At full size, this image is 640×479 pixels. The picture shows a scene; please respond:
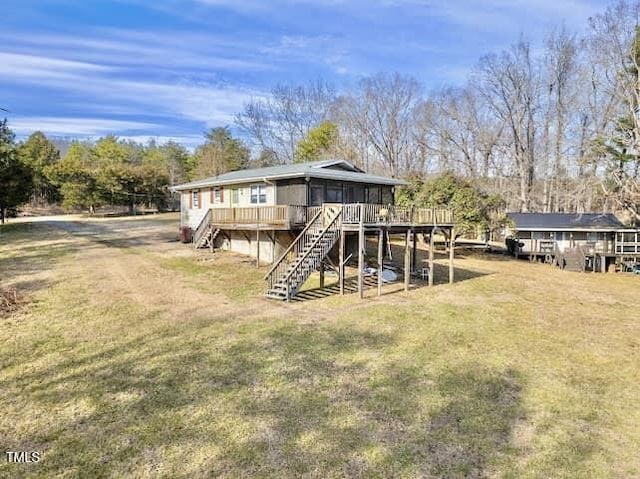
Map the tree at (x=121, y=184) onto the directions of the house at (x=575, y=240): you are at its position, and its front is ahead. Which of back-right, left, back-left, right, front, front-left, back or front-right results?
right

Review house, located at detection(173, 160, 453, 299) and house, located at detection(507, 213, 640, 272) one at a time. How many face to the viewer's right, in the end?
0

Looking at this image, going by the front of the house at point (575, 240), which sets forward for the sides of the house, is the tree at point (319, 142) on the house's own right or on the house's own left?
on the house's own right

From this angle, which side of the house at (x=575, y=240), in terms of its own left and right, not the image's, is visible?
front

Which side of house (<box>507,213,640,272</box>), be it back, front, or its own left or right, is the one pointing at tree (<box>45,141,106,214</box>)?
right

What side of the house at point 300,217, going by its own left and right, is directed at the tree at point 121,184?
right

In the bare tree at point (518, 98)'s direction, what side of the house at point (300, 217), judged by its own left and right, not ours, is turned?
back
